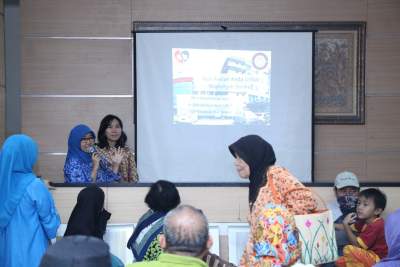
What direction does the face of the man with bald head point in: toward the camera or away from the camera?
away from the camera

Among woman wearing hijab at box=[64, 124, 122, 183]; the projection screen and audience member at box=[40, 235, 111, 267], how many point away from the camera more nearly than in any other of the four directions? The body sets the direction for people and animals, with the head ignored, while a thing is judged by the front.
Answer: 1

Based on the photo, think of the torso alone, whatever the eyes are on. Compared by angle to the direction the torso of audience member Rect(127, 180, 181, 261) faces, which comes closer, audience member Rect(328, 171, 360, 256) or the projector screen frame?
the projector screen frame

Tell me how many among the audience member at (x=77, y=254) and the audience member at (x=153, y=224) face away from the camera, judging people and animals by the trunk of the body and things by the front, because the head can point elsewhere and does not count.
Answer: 2

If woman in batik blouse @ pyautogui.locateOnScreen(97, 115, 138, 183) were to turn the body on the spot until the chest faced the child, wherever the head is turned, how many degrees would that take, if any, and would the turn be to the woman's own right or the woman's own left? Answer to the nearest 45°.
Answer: approximately 45° to the woman's own left

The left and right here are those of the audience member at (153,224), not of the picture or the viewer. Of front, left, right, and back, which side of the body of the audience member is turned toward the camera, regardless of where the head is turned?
back

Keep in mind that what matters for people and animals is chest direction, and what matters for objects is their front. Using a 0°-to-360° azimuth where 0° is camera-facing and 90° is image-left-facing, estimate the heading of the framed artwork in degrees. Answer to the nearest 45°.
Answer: approximately 0°

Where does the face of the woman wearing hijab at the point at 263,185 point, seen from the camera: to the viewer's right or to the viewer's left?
to the viewer's left

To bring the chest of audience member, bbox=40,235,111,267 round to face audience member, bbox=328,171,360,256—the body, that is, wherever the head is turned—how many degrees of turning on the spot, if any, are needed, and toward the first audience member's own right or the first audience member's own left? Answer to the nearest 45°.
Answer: approximately 45° to the first audience member's own right

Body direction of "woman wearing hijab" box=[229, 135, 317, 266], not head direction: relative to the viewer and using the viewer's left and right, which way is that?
facing to the left of the viewer

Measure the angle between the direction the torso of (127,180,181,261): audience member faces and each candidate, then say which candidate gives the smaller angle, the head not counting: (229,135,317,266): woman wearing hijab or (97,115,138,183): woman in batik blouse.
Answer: the woman in batik blouse

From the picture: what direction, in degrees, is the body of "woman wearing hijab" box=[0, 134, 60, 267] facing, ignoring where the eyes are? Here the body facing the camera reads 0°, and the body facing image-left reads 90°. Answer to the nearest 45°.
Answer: approximately 225°

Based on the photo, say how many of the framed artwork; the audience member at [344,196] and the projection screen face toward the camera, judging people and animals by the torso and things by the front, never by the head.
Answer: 3
